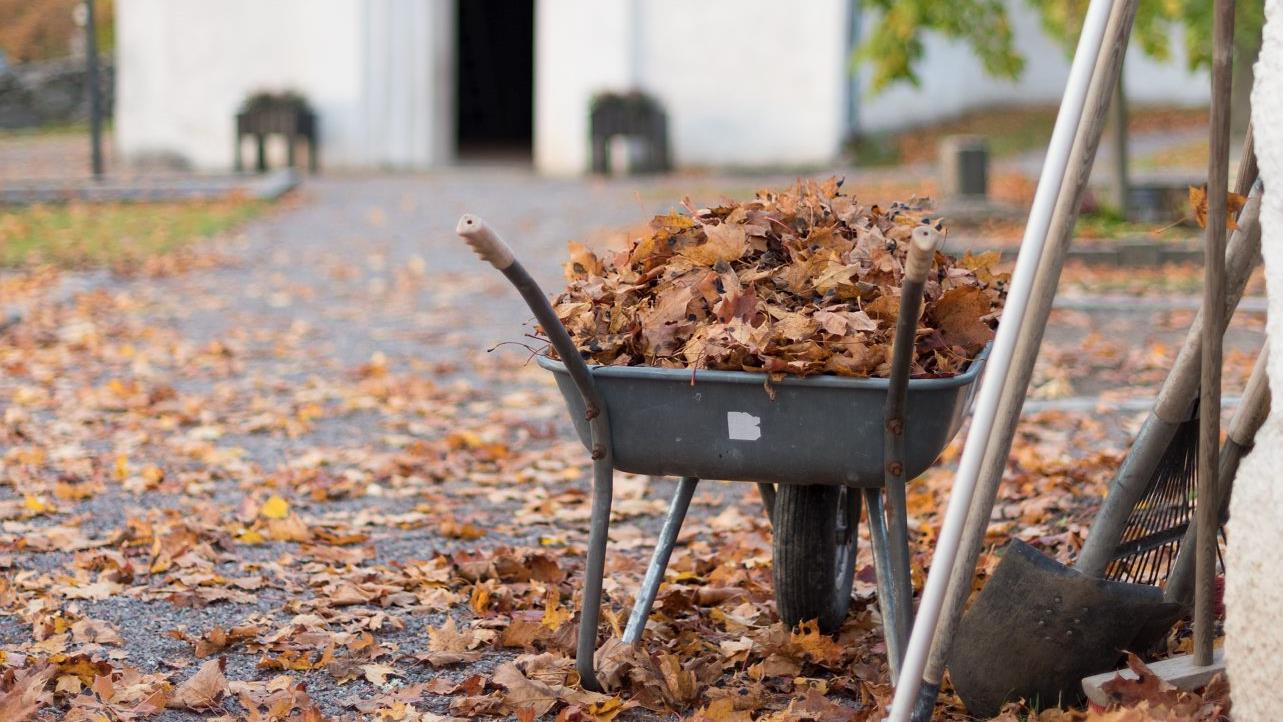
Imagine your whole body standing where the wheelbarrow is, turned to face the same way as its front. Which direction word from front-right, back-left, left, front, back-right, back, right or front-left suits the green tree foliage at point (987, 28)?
front

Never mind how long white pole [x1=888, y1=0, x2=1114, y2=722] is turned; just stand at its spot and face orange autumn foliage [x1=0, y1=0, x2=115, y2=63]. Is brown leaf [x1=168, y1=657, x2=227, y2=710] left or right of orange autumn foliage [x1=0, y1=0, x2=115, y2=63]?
left

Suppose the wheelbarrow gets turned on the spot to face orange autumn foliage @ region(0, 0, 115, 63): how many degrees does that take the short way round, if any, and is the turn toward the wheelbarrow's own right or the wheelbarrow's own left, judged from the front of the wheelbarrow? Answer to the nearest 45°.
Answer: approximately 45° to the wheelbarrow's own left

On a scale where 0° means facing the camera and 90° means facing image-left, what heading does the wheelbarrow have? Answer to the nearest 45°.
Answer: approximately 180°

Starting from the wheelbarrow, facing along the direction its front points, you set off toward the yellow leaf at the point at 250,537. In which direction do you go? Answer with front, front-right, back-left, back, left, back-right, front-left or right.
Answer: front-left

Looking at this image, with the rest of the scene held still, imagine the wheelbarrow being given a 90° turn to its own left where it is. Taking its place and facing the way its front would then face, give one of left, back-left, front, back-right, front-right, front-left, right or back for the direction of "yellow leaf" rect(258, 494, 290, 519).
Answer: front-right

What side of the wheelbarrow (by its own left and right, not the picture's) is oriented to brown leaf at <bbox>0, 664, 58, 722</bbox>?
left

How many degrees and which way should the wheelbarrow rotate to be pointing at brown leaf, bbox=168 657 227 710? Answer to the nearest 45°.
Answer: approximately 90° to its left

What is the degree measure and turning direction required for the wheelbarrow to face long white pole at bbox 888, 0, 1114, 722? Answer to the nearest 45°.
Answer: approximately 135° to its right

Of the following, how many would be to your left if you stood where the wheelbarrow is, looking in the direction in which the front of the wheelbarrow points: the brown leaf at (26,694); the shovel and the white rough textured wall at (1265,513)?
1

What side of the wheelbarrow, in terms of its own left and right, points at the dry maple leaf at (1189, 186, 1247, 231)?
right

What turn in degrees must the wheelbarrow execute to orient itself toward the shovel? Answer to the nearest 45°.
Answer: approximately 90° to its right

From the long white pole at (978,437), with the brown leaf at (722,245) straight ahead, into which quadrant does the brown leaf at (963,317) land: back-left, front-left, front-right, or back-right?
front-right
